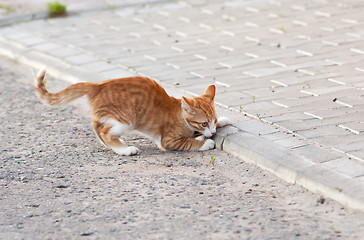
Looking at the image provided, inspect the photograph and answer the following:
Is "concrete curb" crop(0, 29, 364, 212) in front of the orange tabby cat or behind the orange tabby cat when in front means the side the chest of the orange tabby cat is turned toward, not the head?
in front

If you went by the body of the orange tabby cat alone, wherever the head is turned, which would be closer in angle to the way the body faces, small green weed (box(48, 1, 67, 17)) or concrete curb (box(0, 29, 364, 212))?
the concrete curb

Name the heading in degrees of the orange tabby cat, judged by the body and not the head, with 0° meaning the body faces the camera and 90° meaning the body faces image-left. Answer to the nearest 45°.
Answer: approximately 270°

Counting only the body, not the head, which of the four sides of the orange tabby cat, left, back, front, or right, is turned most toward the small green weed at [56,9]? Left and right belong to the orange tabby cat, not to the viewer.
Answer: left

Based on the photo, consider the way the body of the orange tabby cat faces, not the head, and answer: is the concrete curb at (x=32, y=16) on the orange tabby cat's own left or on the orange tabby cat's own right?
on the orange tabby cat's own left
